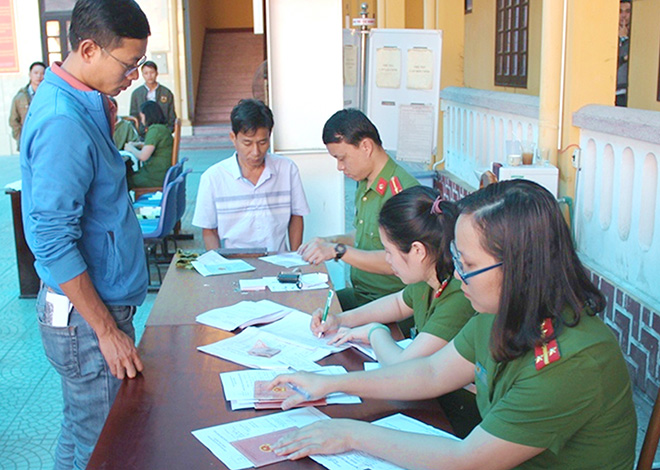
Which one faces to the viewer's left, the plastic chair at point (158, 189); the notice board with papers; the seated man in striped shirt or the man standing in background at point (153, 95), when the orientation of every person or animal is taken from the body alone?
the plastic chair

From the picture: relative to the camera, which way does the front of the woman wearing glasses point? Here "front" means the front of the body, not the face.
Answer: to the viewer's left

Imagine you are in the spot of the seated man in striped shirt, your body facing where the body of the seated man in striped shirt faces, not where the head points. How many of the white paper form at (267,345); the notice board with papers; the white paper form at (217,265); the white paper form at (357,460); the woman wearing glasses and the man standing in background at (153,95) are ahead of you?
4

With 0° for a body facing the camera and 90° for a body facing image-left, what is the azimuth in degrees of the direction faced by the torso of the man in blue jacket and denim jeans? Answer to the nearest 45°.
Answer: approximately 270°

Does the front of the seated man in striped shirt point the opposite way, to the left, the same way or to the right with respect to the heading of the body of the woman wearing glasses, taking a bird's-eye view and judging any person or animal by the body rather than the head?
to the left

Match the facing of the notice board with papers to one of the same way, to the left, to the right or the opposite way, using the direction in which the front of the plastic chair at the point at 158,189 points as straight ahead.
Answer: to the left

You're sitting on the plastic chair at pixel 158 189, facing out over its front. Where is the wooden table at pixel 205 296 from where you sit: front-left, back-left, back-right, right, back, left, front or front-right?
left

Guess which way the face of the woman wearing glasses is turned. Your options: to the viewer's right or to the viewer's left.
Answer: to the viewer's left

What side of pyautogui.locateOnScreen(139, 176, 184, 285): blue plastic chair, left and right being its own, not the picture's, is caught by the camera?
left

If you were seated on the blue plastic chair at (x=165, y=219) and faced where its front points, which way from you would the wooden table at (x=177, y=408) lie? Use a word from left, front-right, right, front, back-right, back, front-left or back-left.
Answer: left

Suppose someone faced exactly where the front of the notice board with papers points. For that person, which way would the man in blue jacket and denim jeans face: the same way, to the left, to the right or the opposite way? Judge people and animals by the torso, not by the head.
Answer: to the left

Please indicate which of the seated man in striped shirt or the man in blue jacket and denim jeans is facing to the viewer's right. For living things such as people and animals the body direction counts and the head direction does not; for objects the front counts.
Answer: the man in blue jacket and denim jeans
